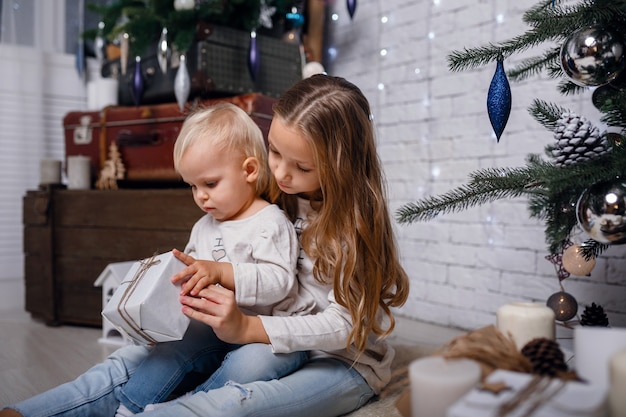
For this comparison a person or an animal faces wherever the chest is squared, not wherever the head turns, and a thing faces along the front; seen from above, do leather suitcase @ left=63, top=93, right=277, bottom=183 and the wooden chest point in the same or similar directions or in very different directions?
same or similar directions

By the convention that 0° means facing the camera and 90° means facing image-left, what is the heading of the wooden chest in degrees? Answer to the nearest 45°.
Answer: approximately 0°

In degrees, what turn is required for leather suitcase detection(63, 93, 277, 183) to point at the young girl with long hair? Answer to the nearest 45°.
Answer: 0° — it already faces them

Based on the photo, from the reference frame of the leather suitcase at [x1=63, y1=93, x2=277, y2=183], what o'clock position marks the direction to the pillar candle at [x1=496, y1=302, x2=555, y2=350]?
The pillar candle is roughly at 11 o'clock from the leather suitcase.

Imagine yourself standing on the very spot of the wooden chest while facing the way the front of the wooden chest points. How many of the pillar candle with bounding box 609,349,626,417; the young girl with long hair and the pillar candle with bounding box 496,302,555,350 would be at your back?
0

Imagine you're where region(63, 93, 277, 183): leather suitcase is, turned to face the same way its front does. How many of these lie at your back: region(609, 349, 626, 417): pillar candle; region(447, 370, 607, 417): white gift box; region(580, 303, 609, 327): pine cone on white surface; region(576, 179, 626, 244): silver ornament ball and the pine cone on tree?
0

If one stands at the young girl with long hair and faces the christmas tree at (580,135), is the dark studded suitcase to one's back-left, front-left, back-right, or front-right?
back-left

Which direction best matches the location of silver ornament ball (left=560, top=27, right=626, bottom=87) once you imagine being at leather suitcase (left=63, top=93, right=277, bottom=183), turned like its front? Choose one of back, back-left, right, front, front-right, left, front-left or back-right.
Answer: front-left

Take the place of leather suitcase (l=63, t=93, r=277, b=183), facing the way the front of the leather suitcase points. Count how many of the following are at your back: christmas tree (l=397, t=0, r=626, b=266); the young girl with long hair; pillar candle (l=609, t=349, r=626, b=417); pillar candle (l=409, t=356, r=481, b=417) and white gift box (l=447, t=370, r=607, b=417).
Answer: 0

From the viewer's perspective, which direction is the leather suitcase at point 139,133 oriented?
toward the camera

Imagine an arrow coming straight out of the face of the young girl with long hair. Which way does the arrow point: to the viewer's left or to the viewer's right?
to the viewer's left

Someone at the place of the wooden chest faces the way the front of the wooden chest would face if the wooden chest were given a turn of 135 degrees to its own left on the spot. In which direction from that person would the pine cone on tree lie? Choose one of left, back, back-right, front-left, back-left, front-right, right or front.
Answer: right

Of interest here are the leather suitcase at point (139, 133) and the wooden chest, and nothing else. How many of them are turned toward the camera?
2

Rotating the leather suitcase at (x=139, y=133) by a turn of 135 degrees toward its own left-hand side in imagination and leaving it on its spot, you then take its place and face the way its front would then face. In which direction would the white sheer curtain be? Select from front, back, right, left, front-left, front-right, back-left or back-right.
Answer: left

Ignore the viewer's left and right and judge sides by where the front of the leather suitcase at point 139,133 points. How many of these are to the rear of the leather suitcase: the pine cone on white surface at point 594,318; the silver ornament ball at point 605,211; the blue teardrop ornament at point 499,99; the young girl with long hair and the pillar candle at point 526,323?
0

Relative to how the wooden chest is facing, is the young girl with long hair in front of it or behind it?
in front
